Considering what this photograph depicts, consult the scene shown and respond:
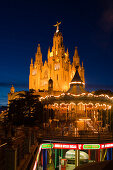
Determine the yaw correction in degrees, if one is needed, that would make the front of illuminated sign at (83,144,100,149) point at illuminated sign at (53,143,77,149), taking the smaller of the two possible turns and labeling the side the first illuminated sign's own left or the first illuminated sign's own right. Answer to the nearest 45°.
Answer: approximately 90° to the first illuminated sign's own right

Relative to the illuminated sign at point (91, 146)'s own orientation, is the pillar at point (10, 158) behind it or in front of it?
in front

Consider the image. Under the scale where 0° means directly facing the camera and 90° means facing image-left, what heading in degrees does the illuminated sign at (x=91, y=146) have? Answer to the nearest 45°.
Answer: approximately 0°

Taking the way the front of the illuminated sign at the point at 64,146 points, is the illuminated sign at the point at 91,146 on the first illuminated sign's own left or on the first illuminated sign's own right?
on the first illuminated sign's own left

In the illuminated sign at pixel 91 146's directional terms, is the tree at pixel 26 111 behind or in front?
behind

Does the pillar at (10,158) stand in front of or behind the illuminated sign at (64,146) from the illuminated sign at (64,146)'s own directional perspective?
in front

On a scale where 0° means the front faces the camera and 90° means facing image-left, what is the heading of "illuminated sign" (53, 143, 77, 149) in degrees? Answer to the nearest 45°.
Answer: approximately 0°

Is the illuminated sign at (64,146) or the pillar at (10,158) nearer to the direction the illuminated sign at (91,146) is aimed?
the pillar
